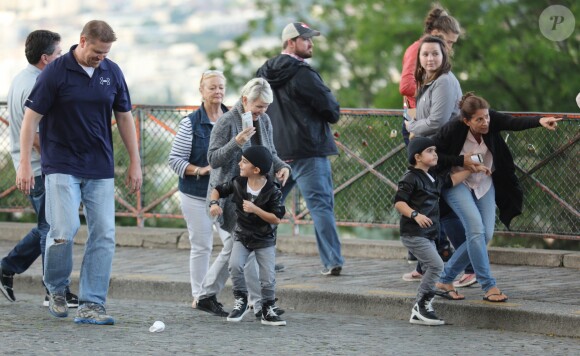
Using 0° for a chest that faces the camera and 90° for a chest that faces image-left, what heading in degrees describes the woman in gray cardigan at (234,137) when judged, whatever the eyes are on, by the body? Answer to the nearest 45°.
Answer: approximately 315°

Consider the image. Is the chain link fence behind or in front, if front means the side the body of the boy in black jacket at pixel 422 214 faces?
behind

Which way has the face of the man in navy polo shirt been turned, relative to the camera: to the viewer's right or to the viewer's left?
to the viewer's right
